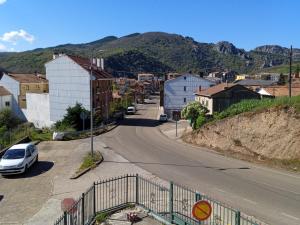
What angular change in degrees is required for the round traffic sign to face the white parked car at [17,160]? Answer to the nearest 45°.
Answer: approximately 135° to its right

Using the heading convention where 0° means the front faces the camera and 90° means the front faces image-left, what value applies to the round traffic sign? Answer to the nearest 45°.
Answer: approximately 0°
